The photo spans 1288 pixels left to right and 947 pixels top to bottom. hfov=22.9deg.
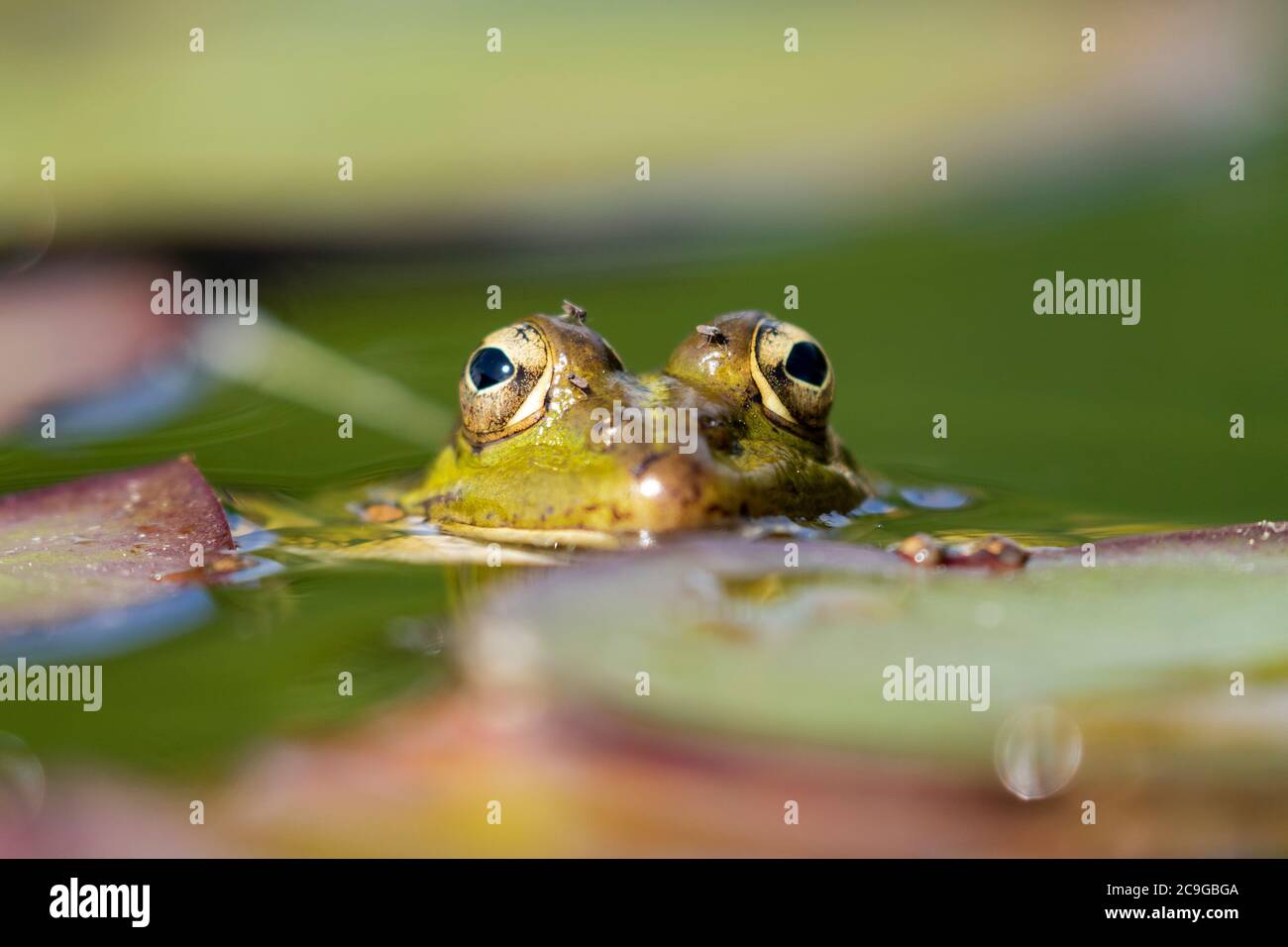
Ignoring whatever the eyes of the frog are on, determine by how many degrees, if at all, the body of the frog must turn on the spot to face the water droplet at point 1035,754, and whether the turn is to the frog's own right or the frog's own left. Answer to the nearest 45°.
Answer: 0° — it already faces it

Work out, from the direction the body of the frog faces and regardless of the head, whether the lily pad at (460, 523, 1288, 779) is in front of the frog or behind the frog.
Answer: in front

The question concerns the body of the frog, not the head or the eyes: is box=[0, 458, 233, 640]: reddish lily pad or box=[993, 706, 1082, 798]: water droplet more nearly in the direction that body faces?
the water droplet

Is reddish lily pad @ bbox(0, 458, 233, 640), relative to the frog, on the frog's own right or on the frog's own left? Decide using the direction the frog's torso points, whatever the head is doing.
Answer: on the frog's own right

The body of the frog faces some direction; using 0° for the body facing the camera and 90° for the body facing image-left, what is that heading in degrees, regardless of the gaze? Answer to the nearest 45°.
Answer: approximately 0°
